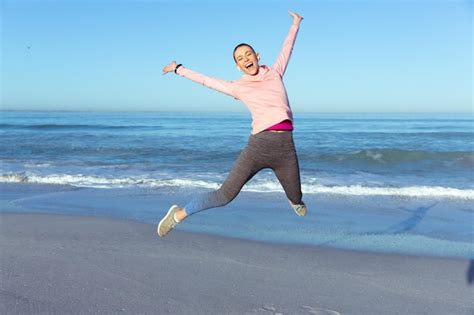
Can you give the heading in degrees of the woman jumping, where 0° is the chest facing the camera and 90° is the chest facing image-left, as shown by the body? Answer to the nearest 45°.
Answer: approximately 0°
